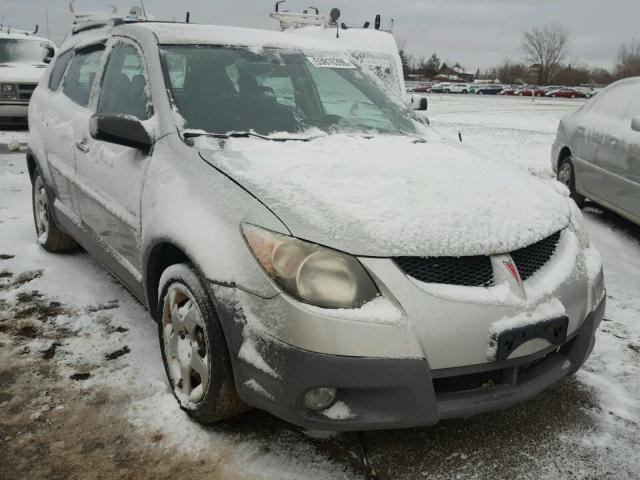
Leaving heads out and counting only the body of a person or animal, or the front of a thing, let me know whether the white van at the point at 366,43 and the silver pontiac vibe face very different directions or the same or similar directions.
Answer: same or similar directions

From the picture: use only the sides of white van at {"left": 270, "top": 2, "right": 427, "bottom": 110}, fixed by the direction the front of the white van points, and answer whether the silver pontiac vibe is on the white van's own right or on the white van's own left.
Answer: on the white van's own right

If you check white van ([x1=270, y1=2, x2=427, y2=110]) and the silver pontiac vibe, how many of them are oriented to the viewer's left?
0

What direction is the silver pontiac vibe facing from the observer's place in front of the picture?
facing the viewer and to the right of the viewer

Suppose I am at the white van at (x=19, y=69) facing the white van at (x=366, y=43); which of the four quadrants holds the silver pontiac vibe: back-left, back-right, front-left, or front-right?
front-right

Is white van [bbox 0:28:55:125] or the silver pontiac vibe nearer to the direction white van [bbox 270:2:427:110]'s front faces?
the silver pontiac vibe

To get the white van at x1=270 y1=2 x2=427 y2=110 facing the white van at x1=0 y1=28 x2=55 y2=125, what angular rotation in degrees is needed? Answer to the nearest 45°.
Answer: approximately 135° to its right

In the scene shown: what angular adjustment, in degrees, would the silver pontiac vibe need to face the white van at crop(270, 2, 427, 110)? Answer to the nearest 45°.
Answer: approximately 135° to its left
